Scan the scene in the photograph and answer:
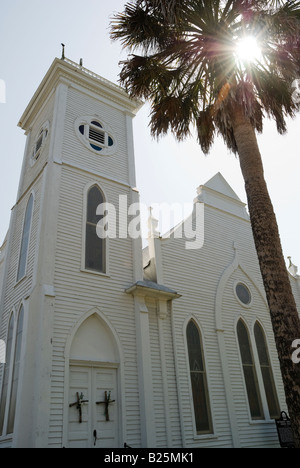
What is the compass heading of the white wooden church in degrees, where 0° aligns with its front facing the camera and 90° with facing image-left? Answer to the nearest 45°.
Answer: approximately 315°
